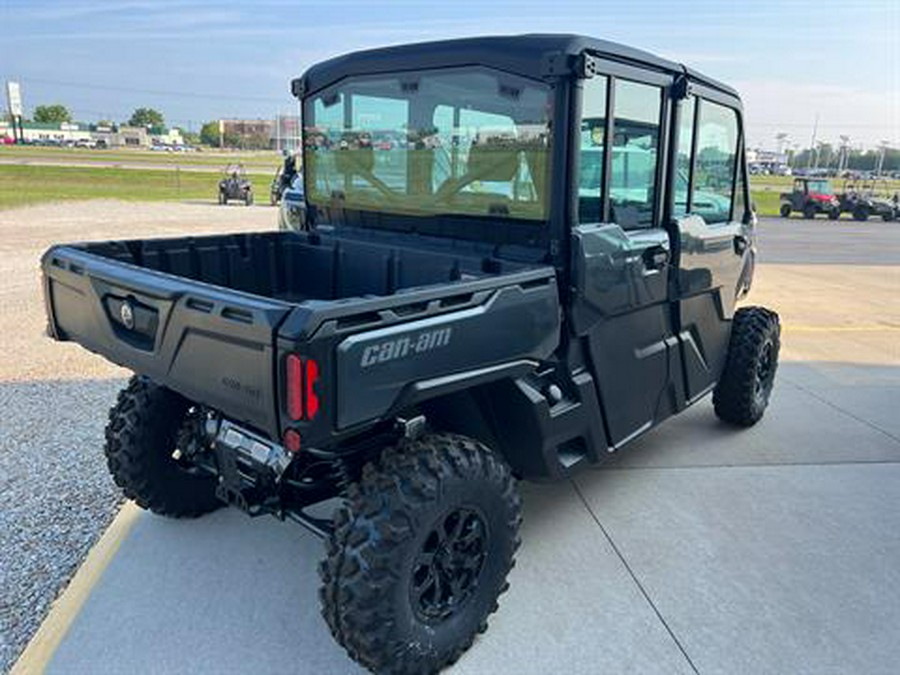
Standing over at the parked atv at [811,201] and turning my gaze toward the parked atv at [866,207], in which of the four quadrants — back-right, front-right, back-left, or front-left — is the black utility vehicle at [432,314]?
back-right

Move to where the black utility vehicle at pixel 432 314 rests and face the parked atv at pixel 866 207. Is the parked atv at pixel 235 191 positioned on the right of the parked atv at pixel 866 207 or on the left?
left

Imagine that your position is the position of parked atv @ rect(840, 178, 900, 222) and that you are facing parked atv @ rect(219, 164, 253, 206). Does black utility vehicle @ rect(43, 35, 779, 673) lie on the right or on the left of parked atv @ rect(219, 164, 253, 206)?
left

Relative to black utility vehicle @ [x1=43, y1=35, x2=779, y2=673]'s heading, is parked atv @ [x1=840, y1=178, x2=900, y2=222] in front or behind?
in front

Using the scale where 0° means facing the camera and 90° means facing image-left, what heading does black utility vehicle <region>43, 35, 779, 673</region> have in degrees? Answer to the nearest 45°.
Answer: approximately 225°

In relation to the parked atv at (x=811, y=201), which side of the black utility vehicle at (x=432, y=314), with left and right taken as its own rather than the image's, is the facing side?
front

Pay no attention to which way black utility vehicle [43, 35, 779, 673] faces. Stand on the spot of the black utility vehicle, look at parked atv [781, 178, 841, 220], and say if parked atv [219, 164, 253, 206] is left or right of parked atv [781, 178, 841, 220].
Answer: left

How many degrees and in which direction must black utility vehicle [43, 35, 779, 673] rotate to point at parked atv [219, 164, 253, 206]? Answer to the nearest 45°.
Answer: approximately 45° to its left
